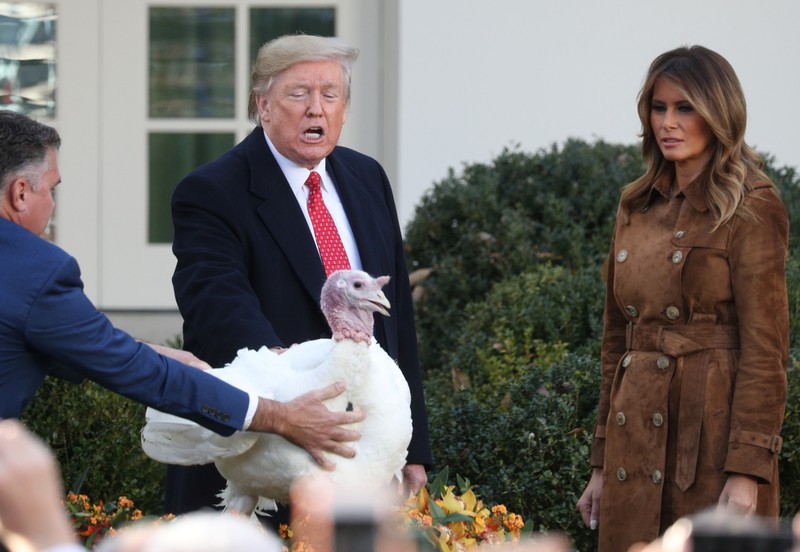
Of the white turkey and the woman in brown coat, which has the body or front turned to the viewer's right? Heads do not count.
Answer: the white turkey

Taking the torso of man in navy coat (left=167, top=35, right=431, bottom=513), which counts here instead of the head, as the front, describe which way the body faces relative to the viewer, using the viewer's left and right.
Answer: facing the viewer and to the right of the viewer

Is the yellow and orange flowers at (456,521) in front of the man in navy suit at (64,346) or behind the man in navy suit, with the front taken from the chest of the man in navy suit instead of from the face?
in front

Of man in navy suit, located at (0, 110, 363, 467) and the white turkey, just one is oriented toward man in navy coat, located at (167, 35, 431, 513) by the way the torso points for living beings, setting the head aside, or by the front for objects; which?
man in navy suit, located at (0, 110, 363, 467)

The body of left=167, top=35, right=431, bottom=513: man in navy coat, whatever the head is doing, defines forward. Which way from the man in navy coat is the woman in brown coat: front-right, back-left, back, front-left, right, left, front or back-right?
front-left

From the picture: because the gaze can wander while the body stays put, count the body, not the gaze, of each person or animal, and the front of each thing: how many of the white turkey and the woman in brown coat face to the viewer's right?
1

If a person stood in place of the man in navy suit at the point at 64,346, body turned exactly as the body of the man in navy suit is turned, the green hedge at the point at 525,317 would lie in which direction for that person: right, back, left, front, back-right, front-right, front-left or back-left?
front

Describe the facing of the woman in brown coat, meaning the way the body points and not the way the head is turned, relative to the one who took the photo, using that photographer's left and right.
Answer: facing the viewer and to the left of the viewer

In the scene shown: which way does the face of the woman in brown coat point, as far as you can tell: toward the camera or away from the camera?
toward the camera

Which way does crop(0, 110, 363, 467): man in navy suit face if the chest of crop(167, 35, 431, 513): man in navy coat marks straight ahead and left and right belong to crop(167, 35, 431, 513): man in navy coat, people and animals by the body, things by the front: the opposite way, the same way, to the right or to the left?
to the left

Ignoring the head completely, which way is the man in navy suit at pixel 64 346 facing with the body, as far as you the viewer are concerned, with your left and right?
facing away from the viewer and to the right of the viewer

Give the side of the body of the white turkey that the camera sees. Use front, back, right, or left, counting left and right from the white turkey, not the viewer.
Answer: right

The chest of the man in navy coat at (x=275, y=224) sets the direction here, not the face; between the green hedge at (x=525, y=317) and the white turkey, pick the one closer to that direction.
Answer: the white turkey

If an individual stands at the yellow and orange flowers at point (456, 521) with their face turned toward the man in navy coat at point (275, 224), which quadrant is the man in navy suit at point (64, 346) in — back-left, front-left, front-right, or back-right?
front-left

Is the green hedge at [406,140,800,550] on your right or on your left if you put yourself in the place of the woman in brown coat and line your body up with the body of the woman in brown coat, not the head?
on your right

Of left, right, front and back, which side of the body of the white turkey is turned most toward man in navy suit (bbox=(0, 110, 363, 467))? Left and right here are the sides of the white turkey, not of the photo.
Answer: back
